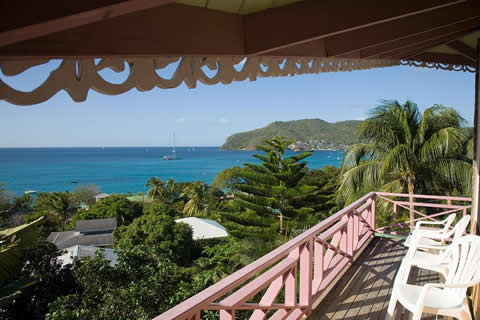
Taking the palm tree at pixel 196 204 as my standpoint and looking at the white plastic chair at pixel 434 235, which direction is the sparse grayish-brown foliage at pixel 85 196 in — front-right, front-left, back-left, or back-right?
back-right

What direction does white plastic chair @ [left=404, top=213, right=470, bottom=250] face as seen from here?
to the viewer's left

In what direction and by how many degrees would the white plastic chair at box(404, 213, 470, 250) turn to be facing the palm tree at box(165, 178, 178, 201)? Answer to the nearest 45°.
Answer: approximately 45° to its right

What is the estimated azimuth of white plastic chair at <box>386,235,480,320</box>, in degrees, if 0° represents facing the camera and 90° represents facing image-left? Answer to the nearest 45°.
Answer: approximately 45°

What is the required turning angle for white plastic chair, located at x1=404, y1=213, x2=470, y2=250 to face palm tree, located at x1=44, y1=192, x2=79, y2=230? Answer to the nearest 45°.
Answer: approximately 45° to its right

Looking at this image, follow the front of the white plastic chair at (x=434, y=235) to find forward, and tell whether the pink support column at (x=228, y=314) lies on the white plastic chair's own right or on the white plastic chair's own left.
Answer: on the white plastic chair's own left

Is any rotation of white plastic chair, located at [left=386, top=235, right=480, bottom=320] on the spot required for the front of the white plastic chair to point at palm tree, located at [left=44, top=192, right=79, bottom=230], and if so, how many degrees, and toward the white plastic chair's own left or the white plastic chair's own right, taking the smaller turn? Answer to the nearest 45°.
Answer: approximately 90° to the white plastic chair's own right
